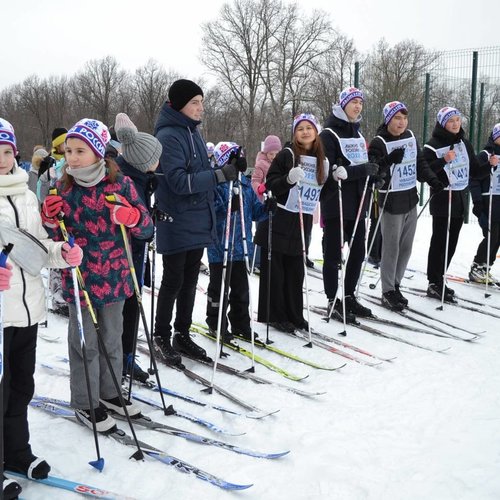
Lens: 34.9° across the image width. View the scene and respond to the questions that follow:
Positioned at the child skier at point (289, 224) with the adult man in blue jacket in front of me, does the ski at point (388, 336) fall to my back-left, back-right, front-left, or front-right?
back-left

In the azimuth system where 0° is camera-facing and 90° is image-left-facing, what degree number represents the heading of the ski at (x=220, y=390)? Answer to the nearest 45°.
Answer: approximately 315°

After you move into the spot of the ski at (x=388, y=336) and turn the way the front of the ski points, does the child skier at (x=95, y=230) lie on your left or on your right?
on your right

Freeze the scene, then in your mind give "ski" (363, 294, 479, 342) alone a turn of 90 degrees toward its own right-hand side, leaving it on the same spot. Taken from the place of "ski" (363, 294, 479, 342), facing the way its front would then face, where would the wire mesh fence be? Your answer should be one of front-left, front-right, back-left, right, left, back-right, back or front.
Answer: back-right

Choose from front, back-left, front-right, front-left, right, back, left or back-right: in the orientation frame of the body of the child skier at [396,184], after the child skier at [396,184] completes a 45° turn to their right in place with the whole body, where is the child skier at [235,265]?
front-right

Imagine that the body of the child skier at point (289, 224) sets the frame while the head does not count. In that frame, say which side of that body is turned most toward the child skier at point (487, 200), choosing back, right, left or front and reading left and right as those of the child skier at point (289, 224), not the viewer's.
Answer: left

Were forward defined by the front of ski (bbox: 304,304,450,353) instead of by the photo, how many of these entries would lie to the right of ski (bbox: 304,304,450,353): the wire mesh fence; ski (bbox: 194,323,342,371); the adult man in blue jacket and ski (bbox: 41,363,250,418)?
3

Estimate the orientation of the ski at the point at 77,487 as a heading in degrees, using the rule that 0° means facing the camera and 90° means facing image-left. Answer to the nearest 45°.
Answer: approximately 315°
